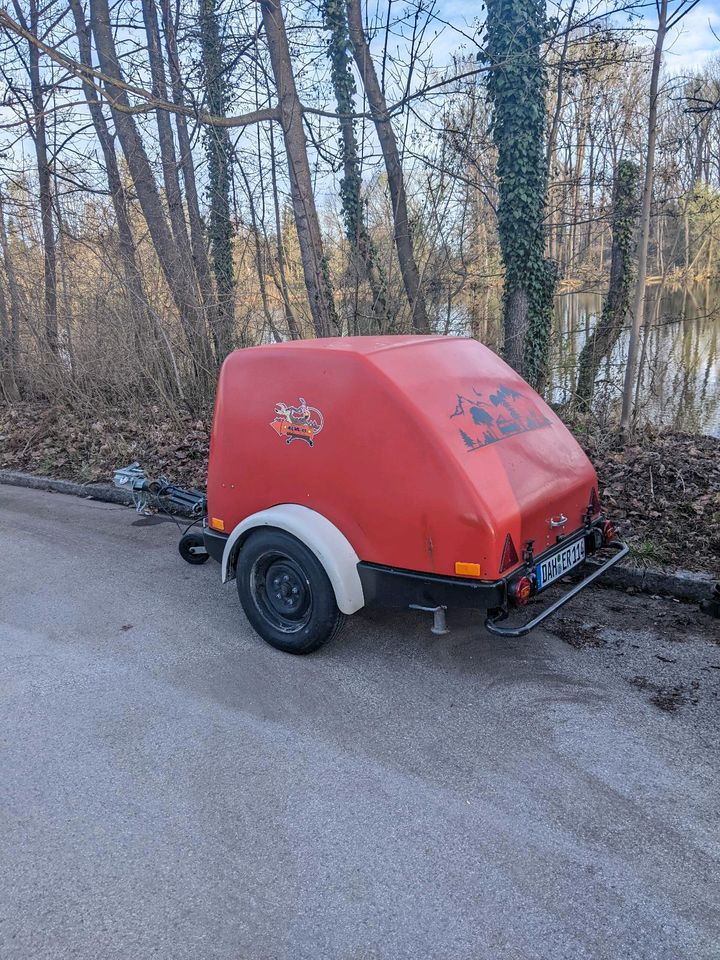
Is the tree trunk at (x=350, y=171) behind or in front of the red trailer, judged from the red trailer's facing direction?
in front

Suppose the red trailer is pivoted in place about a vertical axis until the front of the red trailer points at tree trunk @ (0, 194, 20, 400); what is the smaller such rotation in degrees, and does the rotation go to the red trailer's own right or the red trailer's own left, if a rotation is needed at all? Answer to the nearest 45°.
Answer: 0° — it already faces it

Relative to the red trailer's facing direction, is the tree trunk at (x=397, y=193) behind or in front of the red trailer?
in front

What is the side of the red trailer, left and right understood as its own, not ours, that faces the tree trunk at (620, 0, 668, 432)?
right

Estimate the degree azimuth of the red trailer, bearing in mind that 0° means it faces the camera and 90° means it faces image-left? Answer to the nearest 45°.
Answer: approximately 135°

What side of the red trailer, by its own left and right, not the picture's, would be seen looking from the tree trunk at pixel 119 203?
front

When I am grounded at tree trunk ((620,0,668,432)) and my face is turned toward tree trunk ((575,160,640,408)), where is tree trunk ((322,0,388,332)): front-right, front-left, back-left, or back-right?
front-left

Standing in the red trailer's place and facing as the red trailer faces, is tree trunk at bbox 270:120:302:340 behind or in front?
in front
